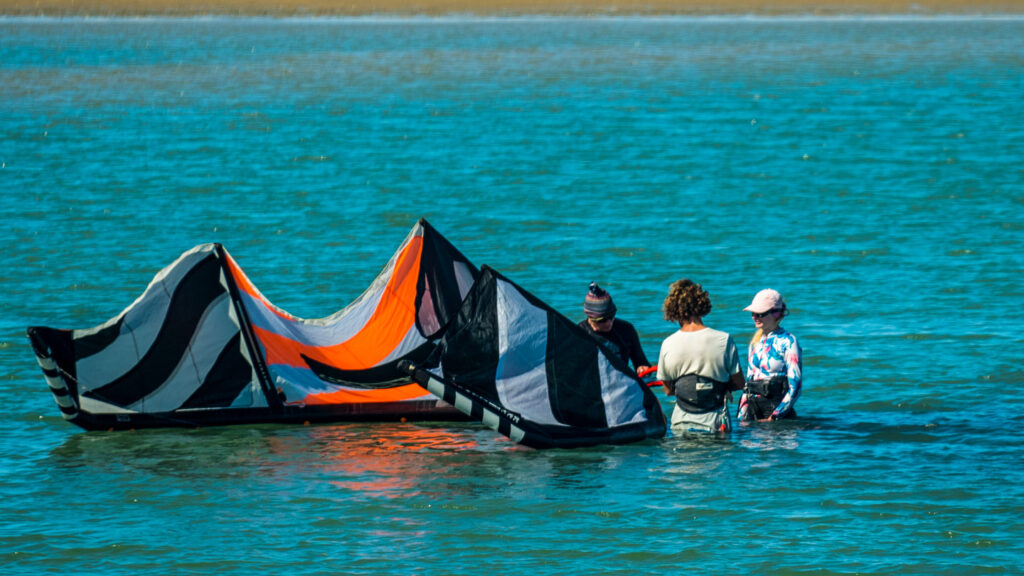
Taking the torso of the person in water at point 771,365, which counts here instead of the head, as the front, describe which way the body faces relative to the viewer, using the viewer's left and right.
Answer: facing the viewer and to the left of the viewer

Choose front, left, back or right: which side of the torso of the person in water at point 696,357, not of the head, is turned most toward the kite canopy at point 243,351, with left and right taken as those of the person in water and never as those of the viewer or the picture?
left

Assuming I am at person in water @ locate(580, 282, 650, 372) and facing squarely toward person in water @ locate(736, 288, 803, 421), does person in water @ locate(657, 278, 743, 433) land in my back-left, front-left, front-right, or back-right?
front-right

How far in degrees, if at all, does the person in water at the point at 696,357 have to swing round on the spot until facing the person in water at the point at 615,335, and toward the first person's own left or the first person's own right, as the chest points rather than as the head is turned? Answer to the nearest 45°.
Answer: approximately 45° to the first person's own left

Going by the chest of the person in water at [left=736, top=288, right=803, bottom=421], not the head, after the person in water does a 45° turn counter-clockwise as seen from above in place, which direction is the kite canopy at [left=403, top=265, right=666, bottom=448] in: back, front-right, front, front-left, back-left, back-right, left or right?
right

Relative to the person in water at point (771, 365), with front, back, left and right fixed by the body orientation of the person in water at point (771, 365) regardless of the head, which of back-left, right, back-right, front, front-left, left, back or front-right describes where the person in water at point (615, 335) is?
front-right

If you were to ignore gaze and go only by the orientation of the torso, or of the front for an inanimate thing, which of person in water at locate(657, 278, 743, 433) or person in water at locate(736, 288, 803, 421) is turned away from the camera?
person in water at locate(657, 278, 743, 433)

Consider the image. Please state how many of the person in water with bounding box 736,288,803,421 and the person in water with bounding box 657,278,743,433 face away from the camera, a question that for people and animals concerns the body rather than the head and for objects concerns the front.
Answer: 1

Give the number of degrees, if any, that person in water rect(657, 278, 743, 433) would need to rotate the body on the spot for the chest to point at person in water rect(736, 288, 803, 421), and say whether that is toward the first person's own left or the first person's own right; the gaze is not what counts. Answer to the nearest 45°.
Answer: approximately 45° to the first person's own right

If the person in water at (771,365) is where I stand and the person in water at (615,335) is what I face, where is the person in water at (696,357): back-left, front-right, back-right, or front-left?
front-left

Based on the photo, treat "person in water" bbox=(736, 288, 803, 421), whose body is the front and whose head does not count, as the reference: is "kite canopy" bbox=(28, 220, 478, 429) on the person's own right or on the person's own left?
on the person's own right

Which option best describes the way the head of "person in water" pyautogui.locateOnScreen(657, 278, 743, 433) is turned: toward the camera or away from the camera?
away from the camera

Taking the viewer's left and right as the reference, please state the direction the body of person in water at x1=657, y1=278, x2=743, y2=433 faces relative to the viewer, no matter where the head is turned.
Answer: facing away from the viewer
